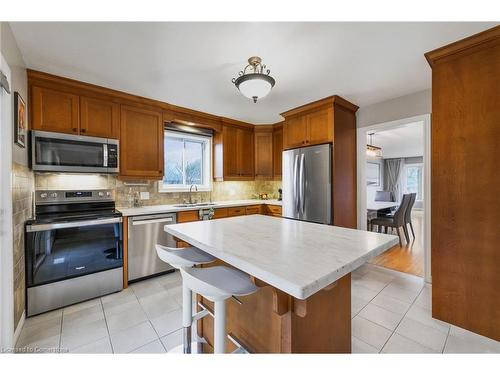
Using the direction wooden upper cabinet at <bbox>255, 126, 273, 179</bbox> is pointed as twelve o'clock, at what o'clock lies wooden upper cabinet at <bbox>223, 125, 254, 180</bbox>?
wooden upper cabinet at <bbox>223, 125, 254, 180</bbox> is roughly at 2 o'clock from wooden upper cabinet at <bbox>255, 126, 273, 179</bbox>.

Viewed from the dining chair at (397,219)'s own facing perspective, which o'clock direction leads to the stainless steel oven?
The stainless steel oven is roughly at 10 o'clock from the dining chair.

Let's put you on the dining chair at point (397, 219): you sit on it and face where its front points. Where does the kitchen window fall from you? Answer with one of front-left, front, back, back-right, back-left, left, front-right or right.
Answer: front-left

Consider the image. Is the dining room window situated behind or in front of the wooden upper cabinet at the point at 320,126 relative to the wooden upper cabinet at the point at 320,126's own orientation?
behind

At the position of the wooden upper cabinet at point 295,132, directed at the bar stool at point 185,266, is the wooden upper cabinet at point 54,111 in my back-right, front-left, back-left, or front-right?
front-right

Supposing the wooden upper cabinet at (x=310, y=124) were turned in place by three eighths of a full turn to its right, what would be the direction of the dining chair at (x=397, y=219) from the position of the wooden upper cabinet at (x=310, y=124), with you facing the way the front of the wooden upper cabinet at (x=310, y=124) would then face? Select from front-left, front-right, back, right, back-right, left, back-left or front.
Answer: front-right

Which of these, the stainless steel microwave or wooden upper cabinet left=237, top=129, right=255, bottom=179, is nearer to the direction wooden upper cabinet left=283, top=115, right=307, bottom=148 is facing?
the stainless steel microwave

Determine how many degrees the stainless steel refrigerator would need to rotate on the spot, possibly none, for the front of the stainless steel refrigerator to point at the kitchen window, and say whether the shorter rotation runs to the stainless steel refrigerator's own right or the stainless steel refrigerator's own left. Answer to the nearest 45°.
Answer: approximately 45° to the stainless steel refrigerator's own right

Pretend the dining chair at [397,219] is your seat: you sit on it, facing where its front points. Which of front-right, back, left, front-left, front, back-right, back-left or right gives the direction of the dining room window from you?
right

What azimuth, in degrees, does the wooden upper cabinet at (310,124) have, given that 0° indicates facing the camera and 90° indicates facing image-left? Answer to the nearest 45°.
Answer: approximately 45°

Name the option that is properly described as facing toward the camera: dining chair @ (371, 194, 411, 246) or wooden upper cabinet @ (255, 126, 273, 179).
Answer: the wooden upper cabinet

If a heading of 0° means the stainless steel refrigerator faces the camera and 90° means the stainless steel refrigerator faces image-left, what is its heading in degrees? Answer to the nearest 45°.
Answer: approximately 45°

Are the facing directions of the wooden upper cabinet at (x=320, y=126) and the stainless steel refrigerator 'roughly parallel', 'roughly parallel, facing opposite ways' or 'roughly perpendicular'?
roughly parallel

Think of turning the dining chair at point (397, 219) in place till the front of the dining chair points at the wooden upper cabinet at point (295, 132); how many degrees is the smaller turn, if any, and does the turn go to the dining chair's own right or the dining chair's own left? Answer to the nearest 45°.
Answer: approximately 45° to the dining chair's own left

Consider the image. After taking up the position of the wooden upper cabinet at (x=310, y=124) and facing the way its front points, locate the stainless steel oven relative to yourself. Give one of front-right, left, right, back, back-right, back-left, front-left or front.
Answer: front
